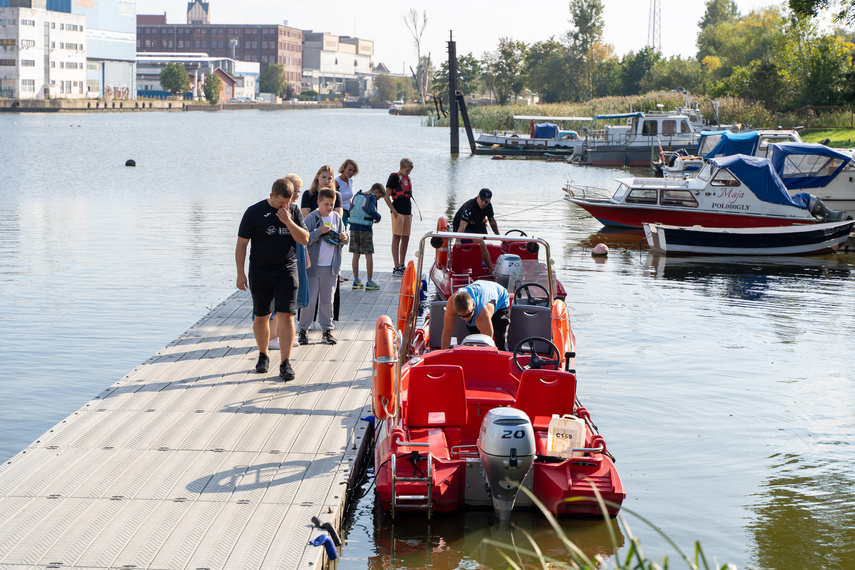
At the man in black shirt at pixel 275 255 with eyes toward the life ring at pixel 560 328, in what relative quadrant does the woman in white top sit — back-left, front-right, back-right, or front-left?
front-left

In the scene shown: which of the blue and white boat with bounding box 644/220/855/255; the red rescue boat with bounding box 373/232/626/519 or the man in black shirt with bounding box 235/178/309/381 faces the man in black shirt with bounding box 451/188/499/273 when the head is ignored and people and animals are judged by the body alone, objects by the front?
the red rescue boat

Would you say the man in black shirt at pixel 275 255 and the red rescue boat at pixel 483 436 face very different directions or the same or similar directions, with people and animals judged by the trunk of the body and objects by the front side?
very different directions

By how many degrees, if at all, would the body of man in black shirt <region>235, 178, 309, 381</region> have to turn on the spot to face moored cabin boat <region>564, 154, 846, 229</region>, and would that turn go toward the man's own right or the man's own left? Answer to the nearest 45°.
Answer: approximately 135° to the man's own left

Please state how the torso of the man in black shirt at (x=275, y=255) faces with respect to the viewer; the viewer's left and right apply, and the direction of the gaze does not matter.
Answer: facing the viewer

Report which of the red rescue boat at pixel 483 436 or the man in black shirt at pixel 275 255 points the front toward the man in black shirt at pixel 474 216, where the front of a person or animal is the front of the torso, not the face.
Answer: the red rescue boat

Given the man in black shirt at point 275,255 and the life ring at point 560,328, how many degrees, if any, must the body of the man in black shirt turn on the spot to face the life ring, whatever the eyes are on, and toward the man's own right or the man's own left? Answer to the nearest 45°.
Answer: approximately 90° to the man's own left

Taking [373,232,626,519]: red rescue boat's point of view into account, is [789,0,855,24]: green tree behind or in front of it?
in front

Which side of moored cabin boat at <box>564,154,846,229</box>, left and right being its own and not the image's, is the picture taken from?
left

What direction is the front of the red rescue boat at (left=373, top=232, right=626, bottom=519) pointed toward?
away from the camera

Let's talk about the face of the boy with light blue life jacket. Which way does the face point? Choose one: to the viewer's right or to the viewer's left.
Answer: to the viewer's right

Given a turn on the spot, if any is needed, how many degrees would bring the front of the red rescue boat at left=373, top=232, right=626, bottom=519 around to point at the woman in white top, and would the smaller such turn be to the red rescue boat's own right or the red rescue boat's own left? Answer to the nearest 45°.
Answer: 0° — it already faces them

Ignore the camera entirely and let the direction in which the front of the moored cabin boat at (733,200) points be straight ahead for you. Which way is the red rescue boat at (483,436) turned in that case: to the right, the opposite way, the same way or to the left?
to the right
